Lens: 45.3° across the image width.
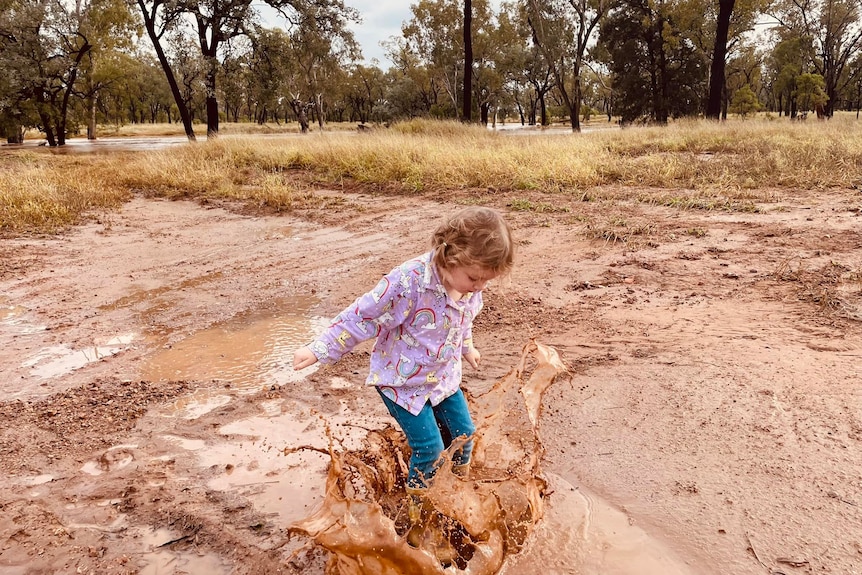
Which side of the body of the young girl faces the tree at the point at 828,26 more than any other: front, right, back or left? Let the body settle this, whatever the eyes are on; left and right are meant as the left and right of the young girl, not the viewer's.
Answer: left

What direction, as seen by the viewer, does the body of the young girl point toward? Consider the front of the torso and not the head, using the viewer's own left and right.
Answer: facing the viewer and to the right of the viewer

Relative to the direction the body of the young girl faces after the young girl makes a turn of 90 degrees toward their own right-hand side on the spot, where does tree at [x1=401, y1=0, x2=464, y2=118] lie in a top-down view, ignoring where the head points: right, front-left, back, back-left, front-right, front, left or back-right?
back-right

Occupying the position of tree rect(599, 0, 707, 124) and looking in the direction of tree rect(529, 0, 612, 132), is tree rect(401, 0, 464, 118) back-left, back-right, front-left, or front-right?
front-right

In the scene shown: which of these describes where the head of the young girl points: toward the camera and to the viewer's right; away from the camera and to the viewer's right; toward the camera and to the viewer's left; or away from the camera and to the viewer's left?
toward the camera and to the viewer's right

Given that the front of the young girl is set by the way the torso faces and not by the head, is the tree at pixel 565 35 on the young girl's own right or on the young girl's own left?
on the young girl's own left

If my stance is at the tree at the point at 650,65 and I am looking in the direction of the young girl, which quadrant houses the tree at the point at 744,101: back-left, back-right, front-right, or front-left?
back-left

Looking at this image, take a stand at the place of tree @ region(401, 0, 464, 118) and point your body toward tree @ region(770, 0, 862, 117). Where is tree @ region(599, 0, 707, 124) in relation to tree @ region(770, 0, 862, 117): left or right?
right
